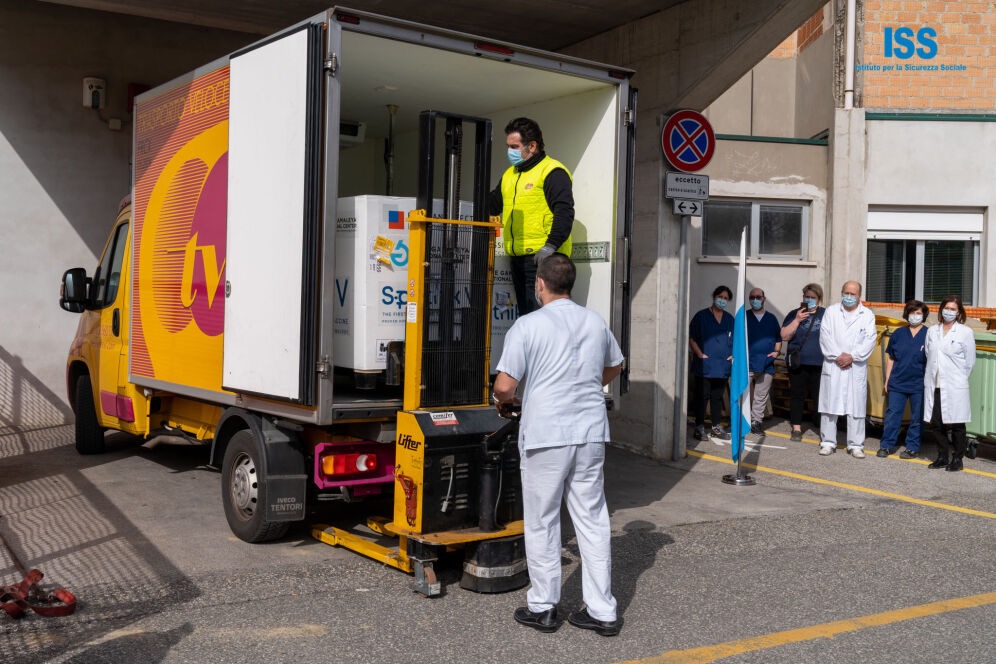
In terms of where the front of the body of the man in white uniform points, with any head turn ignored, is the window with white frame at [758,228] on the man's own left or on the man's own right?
on the man's own right

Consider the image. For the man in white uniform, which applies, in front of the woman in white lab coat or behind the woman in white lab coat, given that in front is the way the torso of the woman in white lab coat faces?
in front

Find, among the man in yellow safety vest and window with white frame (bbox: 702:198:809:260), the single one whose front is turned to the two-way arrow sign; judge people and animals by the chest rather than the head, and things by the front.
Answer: the window with white frame

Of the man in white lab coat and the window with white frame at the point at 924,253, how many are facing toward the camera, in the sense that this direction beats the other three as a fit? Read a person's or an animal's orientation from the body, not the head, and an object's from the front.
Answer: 2

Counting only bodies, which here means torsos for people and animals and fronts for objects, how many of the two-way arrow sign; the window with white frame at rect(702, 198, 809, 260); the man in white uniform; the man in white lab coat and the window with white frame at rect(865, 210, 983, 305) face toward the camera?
4
